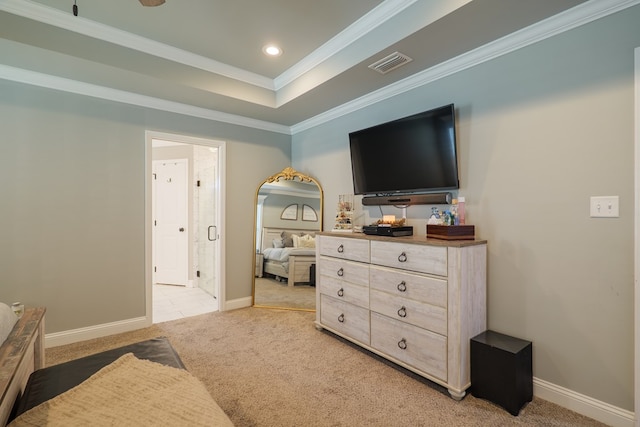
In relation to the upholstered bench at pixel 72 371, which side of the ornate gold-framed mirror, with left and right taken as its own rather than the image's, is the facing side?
front

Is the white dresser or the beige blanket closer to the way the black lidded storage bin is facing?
the beige blanket

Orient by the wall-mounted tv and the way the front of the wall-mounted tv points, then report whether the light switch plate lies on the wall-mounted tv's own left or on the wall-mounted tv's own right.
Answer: on the wall-mounted tv's own left

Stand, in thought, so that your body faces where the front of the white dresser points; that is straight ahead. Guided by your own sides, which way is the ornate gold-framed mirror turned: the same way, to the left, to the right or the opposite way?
to the left

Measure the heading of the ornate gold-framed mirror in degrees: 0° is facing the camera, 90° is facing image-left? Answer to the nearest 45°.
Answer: approximately 0°

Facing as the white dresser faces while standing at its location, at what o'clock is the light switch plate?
The light switch plate is roughly at 8 o'clock from the white dresser.

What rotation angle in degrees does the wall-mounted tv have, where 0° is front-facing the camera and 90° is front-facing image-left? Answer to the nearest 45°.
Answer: approximately 45°
